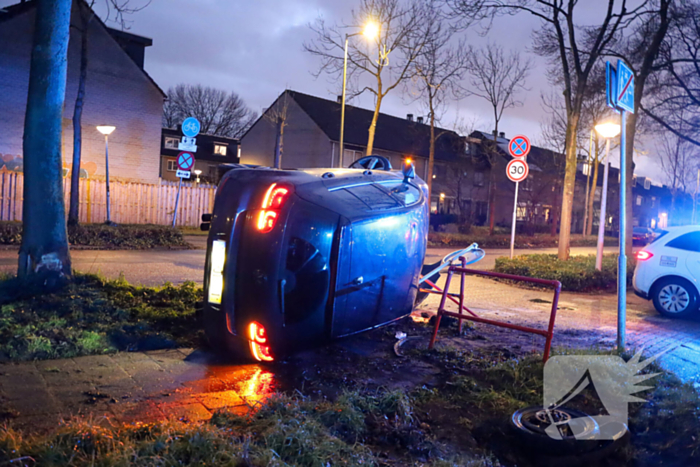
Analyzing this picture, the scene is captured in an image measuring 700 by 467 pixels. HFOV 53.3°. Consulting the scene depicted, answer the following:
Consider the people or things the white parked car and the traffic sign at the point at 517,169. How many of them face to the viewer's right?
1

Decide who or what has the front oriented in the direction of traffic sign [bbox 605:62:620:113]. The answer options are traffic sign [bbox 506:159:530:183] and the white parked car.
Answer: traffic sign [bbox 506:159:530:183]

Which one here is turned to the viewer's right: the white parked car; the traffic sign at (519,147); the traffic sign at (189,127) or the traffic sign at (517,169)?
the white parked car

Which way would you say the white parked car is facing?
to the viewer's right

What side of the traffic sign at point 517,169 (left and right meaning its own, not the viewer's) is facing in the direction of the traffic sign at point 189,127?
right

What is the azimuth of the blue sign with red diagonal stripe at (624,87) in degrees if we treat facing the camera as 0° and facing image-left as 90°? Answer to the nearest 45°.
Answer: approximately 315°

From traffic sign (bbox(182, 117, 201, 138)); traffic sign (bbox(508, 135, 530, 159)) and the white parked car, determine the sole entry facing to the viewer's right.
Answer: the white parked car

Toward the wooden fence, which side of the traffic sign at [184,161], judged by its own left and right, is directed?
back

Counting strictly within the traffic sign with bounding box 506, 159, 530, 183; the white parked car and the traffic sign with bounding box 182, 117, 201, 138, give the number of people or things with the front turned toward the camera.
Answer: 2
